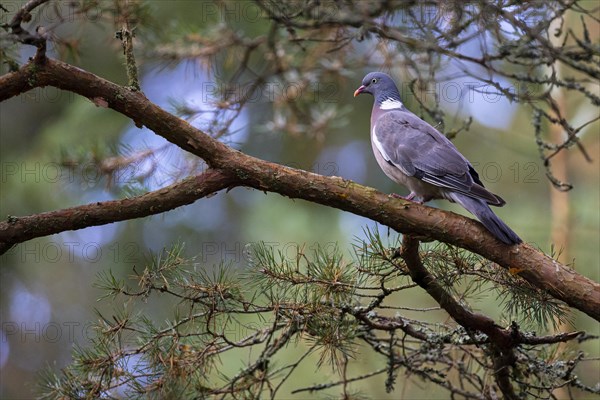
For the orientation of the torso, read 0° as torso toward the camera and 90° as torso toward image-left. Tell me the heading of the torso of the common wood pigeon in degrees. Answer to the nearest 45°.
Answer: approximately 90°

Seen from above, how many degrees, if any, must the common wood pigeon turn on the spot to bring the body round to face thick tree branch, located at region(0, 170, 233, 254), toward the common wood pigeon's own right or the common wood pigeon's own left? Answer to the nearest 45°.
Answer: approximately 45° to the common wood pigeon's own left
